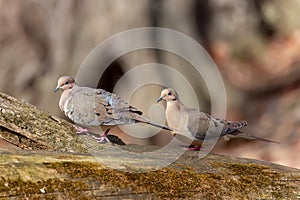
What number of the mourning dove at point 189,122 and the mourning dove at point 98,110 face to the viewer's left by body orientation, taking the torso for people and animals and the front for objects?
2

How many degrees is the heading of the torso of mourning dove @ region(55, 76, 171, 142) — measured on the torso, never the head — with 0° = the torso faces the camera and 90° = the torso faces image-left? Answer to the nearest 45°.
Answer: approximately 90°

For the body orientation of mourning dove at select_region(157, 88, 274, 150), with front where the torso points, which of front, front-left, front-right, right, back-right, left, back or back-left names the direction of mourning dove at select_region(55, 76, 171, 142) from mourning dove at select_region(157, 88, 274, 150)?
front-left

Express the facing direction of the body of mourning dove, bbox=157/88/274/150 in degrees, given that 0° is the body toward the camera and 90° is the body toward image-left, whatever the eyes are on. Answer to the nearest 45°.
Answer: approximately 90°

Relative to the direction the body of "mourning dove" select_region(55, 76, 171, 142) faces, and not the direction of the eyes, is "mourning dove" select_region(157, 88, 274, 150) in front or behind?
behind
